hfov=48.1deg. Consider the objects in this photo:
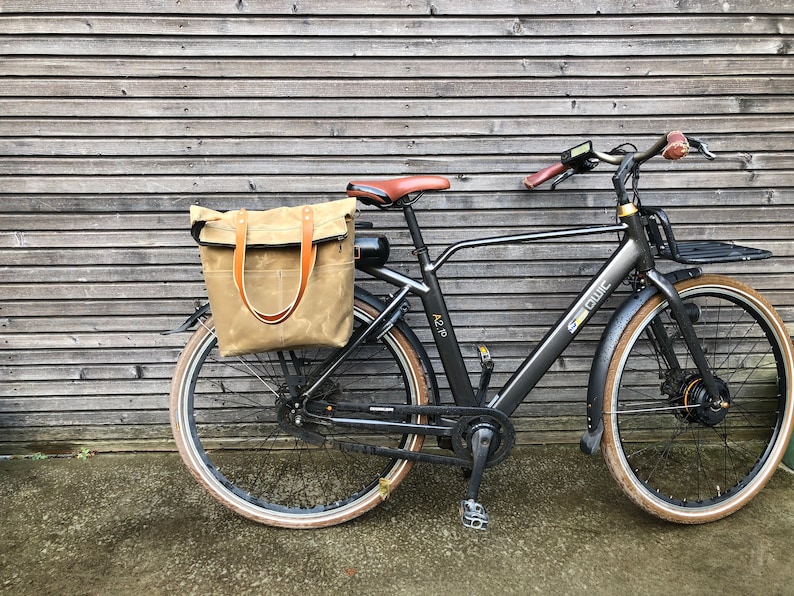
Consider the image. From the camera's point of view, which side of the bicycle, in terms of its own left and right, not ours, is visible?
right

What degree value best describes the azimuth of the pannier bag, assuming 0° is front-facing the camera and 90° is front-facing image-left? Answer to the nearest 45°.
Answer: approximately 0°
